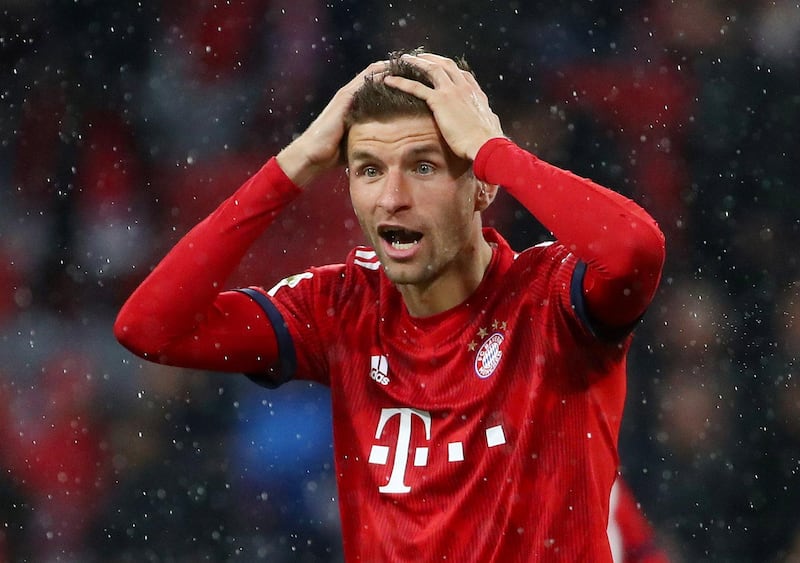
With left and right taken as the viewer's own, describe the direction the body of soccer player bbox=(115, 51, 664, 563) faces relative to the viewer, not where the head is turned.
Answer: facing the viewer and to the left of the viewer
